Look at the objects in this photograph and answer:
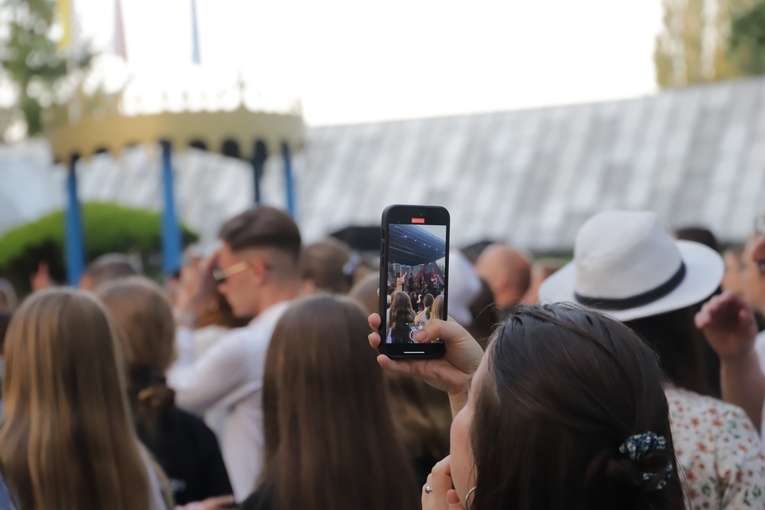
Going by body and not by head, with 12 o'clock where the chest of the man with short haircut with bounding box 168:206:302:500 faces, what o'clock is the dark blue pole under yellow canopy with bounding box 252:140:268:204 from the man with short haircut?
The dark blue pole under yellow canopy is roughly at 3 o'clock from the man with short haircut.

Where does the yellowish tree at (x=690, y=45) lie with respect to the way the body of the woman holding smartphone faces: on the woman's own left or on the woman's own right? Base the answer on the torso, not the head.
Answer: on the woman's own right

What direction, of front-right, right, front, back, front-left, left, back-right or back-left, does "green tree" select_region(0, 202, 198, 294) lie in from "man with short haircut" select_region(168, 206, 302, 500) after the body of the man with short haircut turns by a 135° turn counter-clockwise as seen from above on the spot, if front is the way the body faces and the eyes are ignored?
back-left

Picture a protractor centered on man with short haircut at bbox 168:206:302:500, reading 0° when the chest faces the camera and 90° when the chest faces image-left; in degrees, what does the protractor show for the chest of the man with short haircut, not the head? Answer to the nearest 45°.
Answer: approximately 90°

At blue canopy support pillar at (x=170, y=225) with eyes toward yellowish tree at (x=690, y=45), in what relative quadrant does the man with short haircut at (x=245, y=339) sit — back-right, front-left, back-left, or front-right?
back-right

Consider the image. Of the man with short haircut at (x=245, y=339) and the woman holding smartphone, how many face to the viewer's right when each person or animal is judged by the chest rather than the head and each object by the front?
0

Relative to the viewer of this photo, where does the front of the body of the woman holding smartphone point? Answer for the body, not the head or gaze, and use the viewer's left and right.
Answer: facing away from the viewer and to the left of the viewer

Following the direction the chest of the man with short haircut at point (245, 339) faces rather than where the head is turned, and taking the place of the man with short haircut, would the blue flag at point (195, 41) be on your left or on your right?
on your right

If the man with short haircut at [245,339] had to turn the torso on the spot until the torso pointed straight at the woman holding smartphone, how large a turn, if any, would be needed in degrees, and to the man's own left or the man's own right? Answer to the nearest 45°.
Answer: approximately 90° to the man's own left

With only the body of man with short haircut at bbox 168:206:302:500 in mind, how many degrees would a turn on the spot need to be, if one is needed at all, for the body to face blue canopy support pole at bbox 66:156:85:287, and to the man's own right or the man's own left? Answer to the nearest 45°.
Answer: approximately 90° to the man's own right

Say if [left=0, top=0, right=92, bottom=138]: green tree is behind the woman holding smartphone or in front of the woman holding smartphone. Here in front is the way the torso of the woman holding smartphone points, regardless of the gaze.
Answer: in front

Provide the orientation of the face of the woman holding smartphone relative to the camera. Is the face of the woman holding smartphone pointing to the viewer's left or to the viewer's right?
to the viewer's left

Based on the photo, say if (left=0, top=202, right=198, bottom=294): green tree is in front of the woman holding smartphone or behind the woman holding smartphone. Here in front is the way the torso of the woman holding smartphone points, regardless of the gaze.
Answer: in front

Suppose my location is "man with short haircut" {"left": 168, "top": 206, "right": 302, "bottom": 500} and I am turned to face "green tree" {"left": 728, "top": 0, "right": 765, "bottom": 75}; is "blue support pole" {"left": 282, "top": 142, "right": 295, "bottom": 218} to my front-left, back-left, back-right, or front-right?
front-left

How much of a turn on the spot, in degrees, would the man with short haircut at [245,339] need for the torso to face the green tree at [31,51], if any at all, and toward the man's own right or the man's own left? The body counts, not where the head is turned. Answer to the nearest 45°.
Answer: approximately 90° to the man's own right

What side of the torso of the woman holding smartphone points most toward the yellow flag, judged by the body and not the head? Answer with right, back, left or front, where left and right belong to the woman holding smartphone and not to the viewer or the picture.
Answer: front

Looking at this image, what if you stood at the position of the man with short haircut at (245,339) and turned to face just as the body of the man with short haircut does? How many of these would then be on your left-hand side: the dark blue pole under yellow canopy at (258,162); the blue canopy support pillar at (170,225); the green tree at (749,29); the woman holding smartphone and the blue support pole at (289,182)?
1
